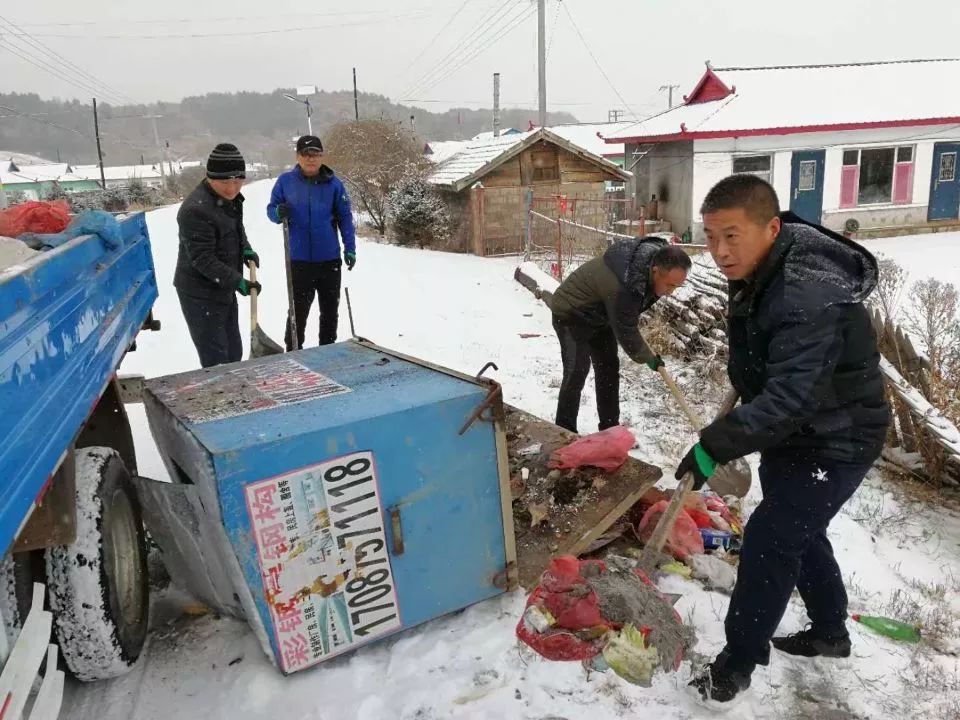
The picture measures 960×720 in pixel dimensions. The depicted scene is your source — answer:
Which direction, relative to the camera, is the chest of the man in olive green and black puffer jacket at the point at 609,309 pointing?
to the viewer's right

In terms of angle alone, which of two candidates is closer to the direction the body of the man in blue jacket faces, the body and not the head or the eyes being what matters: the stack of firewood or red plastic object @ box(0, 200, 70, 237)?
the red plastic object

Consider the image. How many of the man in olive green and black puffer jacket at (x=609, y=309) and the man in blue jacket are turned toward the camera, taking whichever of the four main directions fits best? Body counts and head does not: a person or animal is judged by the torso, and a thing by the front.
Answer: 1

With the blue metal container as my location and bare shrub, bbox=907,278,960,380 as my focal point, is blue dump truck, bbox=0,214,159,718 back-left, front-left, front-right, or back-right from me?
back-left

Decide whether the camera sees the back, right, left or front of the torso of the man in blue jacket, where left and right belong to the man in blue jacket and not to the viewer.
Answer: front

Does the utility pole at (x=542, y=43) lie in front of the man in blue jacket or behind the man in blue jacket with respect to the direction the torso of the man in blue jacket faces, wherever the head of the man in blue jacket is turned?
behind

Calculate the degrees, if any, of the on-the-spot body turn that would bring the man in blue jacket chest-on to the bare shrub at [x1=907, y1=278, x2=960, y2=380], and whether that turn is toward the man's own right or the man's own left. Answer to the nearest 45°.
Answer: approximately 90° to the man's own left

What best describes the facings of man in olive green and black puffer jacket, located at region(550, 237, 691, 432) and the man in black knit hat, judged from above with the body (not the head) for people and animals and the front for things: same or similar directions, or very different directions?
same or similar directions

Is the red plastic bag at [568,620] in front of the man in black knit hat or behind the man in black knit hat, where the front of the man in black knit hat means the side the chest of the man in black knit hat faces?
in front

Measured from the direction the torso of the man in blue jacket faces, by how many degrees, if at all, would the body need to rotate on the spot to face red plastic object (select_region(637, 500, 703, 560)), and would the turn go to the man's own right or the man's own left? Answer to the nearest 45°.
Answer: approximately 45° to the man's own left

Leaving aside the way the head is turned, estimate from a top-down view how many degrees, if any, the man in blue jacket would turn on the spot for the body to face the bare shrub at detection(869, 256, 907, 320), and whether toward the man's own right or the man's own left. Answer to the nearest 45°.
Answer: approximately 90° to the man's own left

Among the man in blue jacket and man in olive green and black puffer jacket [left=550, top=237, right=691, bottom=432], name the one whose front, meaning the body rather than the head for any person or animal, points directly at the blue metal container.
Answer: the man in blue jacket

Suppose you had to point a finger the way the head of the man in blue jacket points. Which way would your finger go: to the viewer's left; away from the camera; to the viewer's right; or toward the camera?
toward the camera

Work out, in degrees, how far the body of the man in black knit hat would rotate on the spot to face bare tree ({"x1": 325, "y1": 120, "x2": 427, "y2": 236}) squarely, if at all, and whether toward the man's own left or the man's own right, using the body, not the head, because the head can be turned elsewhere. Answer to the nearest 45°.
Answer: approximately 135° to the man's own left

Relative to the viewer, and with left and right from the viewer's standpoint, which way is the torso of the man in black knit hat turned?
facing the viewer and to the right of the viewer

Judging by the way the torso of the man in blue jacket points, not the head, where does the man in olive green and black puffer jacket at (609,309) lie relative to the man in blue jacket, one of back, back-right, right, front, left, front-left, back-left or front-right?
front-left

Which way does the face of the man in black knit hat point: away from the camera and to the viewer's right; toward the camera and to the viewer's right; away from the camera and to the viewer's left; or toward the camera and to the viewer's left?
toward the camera and to the viewer's right

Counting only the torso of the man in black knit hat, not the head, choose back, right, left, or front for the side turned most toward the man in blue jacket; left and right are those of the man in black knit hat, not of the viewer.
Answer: left
